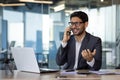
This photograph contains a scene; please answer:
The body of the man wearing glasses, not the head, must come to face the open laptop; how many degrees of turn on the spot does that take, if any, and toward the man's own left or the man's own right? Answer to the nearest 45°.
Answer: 0° — they already face it

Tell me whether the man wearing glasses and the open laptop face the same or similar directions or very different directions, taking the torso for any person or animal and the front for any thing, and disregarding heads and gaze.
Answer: very different directions

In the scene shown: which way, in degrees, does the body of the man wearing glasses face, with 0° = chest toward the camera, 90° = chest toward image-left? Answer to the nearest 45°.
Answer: approximately 45°

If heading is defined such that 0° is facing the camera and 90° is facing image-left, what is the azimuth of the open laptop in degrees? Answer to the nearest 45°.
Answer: approximately 225°

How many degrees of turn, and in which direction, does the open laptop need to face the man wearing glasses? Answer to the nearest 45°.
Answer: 0° — it already faces them
